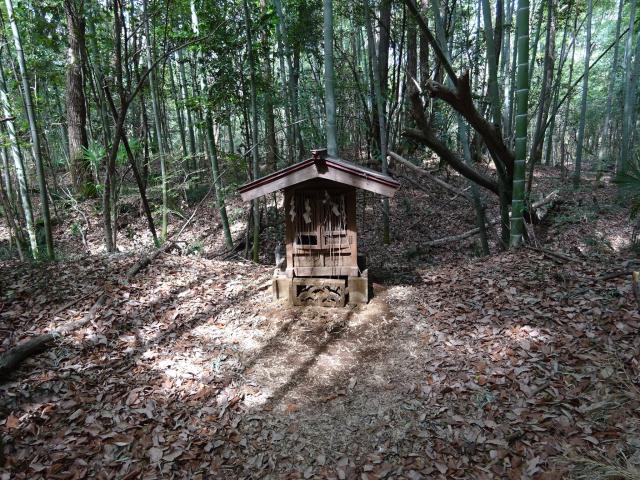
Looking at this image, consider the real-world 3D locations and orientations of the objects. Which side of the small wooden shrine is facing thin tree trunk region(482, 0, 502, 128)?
back

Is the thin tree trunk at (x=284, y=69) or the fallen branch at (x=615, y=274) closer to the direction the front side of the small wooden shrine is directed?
the fallen branch

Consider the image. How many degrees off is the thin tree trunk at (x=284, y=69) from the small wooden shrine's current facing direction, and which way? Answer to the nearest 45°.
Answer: approximately 180°

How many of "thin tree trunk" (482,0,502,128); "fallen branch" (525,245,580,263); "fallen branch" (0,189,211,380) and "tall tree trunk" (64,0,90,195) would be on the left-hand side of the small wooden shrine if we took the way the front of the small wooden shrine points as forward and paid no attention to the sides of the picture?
2

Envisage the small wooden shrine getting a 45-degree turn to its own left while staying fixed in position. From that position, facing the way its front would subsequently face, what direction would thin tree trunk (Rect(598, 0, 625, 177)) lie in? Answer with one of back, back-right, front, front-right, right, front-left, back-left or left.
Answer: left

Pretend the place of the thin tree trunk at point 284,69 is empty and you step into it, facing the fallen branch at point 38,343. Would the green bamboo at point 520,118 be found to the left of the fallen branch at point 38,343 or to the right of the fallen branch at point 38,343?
left

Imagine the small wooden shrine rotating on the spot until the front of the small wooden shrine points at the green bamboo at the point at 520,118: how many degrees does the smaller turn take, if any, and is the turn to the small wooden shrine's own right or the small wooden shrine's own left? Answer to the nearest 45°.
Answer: approximately 90° to the small wooden shrine's own left

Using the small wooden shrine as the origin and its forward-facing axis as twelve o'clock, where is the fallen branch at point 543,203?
The fallen branch is roughly at 8 o'clock from the small wooden shrine.

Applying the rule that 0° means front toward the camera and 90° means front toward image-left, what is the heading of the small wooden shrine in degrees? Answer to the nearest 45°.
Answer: approximately 0°

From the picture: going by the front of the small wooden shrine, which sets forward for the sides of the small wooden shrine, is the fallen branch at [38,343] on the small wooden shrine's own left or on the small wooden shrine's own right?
on the small wooden shrine's own right

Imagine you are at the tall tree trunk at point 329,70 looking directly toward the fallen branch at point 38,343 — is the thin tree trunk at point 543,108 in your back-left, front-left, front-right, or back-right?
back-left
